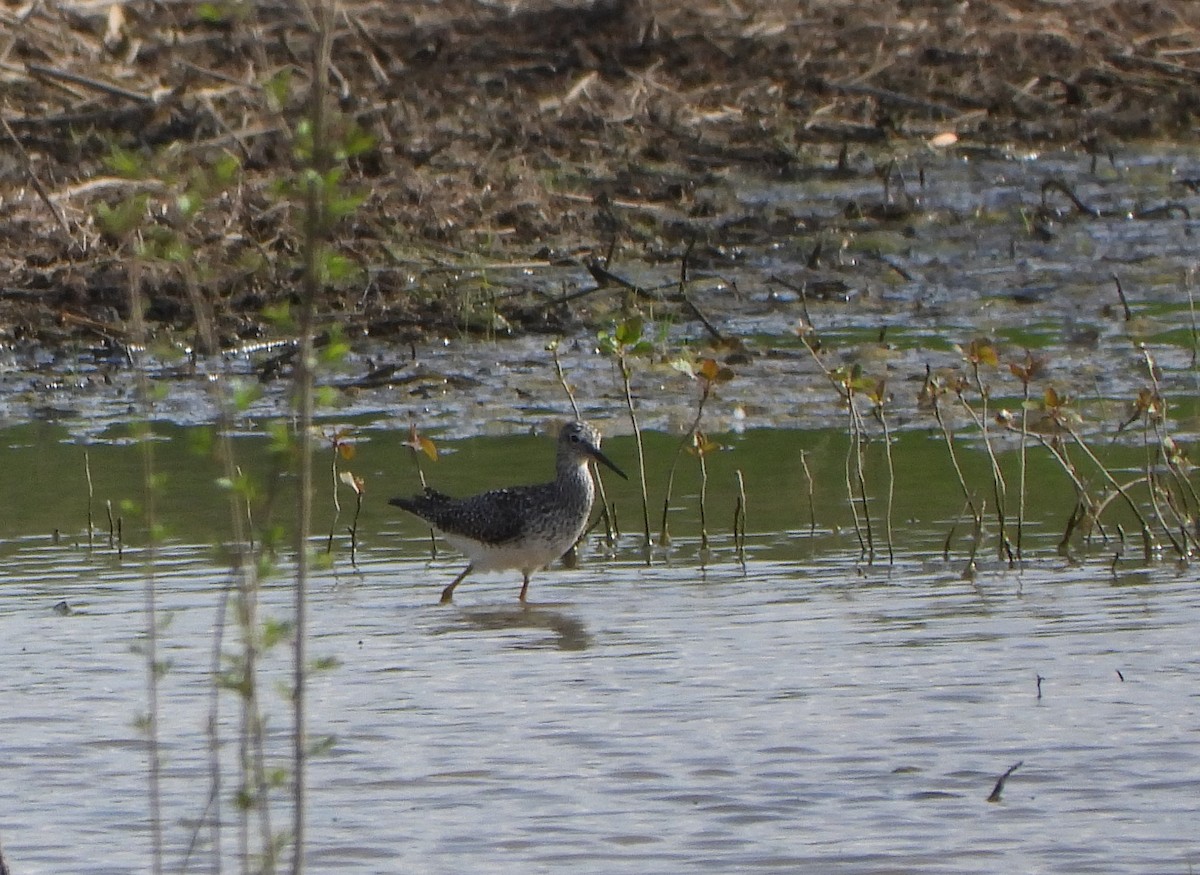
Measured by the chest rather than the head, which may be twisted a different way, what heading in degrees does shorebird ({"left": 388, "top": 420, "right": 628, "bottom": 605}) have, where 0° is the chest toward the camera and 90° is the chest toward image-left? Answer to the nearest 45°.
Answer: approximately 270°

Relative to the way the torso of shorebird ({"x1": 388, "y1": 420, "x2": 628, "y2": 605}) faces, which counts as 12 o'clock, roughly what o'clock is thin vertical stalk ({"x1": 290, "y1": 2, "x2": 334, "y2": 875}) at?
The thin vertical stalk is roughly at 3 o'clock from the shorebird.
